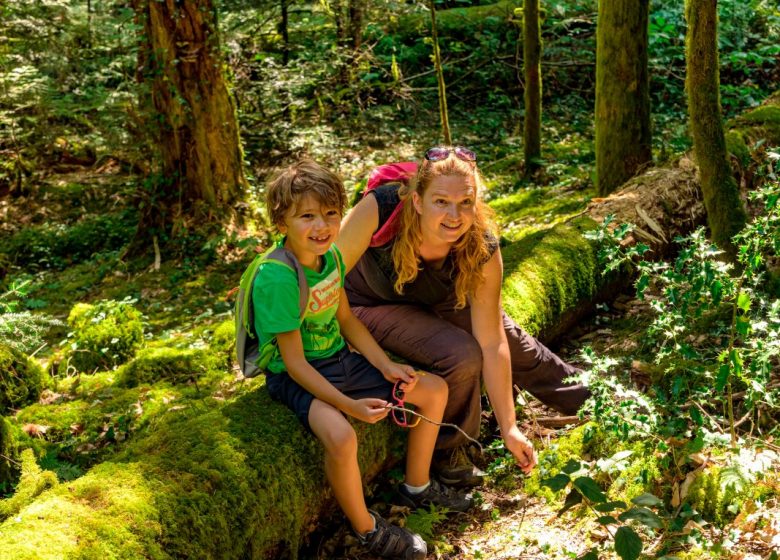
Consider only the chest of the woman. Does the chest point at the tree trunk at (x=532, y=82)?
no

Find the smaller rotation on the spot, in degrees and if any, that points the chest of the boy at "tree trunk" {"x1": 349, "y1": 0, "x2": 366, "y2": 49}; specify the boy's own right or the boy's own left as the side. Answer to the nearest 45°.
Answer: approximately 135° to the boy's own left

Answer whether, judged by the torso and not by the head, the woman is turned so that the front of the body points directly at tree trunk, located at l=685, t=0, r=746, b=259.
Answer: no

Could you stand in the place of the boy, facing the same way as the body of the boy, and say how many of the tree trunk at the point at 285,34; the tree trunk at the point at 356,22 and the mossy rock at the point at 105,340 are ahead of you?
0

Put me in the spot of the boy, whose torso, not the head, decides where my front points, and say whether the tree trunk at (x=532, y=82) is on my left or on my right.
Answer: on my left

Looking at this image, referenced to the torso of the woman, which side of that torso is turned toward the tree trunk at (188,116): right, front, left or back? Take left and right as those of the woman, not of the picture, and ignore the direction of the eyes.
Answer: back

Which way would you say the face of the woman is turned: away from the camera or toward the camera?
toward the camera

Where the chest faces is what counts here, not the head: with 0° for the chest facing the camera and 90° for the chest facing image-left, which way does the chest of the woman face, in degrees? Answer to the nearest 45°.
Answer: approximately 315°

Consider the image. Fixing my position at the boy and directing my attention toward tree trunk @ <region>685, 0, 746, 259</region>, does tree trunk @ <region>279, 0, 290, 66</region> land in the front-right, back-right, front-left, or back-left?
front-left

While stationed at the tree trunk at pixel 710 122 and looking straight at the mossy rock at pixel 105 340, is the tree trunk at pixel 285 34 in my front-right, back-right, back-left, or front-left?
front-right

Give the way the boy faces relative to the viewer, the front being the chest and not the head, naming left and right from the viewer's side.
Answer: facing the viewer and to the right of the viewer

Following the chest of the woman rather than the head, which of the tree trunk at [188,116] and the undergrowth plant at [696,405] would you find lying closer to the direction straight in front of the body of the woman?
the undergrowth plant

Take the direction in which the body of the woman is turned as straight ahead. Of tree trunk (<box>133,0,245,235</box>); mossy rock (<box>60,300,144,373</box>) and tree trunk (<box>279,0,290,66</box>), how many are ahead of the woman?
0

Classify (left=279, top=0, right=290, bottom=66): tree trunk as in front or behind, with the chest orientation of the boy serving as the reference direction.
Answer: behind

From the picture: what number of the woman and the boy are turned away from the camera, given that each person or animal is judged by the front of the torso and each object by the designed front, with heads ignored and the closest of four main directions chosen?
0

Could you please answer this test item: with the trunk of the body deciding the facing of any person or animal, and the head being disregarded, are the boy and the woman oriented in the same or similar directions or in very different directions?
same or similar directions
